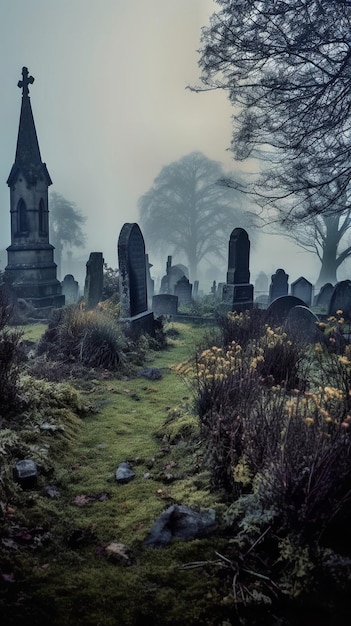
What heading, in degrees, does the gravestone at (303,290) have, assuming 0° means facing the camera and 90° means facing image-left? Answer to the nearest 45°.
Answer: approximately 0°

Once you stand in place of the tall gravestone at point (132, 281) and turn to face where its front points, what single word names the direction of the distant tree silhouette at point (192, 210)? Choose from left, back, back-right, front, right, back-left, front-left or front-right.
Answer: back-left

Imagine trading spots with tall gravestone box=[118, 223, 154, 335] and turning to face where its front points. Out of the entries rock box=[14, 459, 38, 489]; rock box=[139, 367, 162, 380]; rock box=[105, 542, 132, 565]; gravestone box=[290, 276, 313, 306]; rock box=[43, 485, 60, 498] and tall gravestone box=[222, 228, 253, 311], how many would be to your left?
2

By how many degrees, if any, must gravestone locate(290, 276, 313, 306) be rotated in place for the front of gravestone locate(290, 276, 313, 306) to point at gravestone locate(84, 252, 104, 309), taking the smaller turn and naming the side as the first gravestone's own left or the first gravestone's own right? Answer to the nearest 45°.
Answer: approximately 45° to the first gravestone's own right

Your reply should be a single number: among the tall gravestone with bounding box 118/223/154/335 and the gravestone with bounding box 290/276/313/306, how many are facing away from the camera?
0

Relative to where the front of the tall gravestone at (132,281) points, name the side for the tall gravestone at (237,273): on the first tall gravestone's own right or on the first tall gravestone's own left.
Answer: on the first tall gravestone's own left

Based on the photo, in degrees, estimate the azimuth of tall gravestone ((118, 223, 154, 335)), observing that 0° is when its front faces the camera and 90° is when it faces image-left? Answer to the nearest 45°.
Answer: approximately 315°

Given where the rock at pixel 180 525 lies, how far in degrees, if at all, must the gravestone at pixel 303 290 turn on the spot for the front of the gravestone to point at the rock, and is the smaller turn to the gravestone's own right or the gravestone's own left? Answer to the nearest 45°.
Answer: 0° — it already faces it

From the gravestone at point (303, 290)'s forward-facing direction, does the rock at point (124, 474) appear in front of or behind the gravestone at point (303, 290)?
in front

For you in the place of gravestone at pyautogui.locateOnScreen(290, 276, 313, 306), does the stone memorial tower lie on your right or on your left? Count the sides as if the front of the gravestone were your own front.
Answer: on your right

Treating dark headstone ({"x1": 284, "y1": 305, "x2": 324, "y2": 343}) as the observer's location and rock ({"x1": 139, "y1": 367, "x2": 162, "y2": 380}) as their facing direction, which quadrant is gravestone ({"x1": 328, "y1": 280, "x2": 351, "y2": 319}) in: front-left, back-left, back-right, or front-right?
back-right

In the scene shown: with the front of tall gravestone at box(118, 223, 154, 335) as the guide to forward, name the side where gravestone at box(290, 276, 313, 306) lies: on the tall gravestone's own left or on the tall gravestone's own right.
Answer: on the tall gravestone's own left

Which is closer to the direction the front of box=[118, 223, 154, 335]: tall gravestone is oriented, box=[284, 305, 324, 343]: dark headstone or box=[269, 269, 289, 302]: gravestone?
the dark headstone

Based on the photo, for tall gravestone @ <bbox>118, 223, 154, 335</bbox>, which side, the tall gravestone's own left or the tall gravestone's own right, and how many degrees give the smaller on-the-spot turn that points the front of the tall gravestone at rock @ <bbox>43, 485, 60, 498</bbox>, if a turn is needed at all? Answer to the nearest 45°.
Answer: approximately 45° to the tall gravestone's own right

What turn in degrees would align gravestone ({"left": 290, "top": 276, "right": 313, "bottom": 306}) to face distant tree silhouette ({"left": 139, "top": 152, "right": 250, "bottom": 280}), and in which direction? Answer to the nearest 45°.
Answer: approximately 135° to its right

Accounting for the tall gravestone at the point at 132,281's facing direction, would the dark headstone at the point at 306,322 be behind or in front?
in front

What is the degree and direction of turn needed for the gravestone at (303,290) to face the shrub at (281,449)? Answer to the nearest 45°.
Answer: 0° — it already faces it
